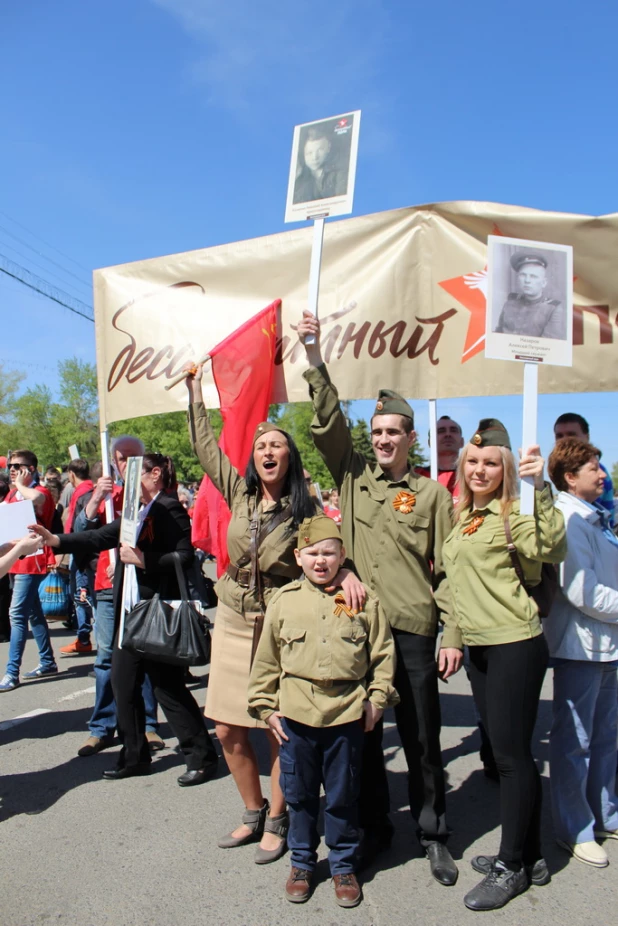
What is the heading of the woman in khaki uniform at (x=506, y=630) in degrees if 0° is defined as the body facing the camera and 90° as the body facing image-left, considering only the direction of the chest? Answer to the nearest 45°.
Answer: approximately 45°

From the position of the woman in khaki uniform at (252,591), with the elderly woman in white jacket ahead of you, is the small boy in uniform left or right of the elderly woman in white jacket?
right

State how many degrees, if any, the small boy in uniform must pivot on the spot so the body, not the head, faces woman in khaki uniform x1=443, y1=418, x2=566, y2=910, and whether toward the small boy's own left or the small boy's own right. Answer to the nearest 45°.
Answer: approximately 90° to the small boy's own left

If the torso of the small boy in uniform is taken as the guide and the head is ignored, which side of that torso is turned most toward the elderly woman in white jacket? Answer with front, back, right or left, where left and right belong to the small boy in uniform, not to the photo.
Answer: left

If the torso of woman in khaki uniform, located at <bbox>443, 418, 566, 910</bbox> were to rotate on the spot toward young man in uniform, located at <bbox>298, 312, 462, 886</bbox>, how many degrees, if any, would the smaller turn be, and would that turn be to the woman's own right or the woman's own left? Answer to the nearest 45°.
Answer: approximately 90° to the woman's own right

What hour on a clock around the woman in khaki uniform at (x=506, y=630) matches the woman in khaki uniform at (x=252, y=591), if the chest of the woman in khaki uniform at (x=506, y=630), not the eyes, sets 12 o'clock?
the woman in khaki uniform at (x=252, y=591) is roughly at 2 o'clock from the woman in khaki uniform at (x=506, y=630).

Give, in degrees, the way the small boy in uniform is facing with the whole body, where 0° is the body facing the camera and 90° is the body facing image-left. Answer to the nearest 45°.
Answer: approximately 0°

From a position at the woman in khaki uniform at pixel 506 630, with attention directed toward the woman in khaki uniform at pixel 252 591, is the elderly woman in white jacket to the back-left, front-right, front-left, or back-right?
back-right
